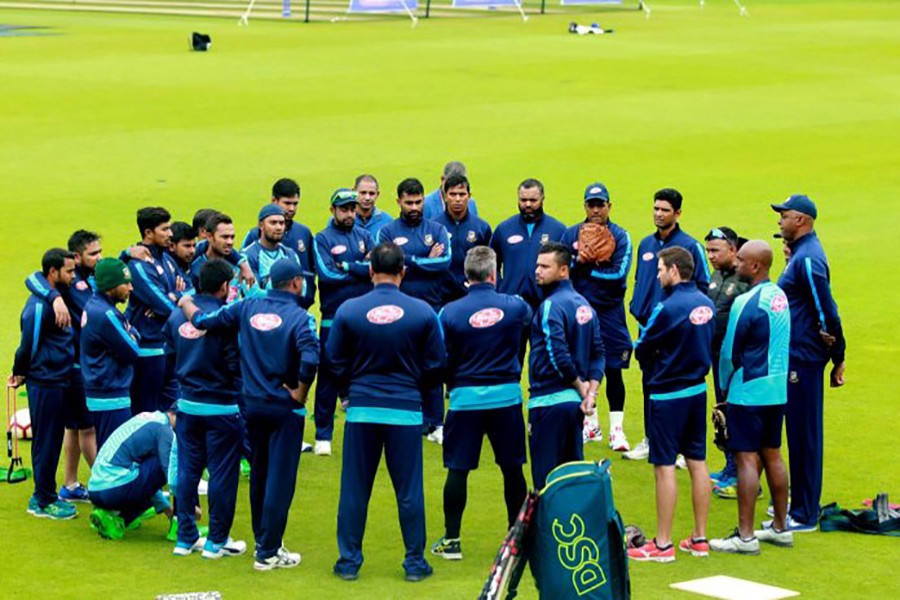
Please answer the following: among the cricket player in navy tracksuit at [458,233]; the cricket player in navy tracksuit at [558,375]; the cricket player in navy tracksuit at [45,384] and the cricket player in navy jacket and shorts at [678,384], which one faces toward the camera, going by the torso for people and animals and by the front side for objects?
the cricket player in navy tracksuit at [458,233]

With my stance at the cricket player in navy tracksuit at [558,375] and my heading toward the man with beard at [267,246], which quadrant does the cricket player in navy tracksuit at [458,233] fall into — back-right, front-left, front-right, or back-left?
front-right

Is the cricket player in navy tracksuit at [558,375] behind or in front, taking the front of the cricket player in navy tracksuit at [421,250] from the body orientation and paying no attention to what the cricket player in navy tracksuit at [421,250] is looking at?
in front

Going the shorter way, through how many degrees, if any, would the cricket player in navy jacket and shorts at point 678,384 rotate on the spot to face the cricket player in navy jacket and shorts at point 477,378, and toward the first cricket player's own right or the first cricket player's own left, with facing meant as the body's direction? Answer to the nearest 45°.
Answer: approximately 45° to the first cricket player's own left

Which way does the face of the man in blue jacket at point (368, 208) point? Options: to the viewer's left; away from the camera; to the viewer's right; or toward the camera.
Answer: toward the camera

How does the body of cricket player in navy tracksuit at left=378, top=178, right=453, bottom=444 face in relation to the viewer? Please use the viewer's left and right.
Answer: facing the viewer

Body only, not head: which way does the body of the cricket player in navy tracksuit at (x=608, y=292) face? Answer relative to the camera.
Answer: toward the camera

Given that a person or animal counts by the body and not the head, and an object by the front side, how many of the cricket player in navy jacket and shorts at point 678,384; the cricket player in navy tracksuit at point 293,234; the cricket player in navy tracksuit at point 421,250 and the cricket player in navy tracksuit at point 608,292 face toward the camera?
3

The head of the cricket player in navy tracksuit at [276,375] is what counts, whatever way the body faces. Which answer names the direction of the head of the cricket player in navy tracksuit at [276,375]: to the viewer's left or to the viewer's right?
to the viewer's right

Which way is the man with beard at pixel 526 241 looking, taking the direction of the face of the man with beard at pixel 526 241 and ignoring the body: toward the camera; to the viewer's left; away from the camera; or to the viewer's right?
toward the camera

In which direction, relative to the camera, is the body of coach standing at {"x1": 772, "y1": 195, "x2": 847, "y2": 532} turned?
to the viewer's left

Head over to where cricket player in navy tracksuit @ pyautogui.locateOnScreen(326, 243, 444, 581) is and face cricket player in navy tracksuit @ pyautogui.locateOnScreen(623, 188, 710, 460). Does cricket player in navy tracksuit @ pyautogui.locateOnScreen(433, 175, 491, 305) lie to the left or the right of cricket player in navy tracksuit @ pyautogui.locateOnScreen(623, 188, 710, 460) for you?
left

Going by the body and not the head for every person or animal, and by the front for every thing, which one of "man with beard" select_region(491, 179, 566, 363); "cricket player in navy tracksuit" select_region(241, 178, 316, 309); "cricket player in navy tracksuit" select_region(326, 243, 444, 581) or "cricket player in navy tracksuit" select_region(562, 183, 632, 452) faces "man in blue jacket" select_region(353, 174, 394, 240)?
"cricket player in navy tracksuit" select_region(326, 243, 444, 581)

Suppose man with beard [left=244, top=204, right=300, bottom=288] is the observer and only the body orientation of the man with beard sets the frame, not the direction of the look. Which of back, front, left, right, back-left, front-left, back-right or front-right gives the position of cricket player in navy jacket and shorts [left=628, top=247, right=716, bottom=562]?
front

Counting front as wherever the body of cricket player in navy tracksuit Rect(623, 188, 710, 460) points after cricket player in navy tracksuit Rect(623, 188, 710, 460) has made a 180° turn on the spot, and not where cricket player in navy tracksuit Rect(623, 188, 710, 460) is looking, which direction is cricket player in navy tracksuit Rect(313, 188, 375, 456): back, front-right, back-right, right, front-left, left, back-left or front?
back-left

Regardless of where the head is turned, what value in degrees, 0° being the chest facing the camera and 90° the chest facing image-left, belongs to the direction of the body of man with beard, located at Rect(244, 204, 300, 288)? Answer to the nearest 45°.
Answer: approximately 315°

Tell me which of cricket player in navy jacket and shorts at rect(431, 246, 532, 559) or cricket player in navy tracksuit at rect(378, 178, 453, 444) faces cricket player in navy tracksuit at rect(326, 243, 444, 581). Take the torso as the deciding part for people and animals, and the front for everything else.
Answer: cricket player in navy tracksuit at rect(378, 178, 453, 444)

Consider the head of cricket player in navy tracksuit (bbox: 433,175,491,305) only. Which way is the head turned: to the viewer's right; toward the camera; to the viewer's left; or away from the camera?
toward the camera
